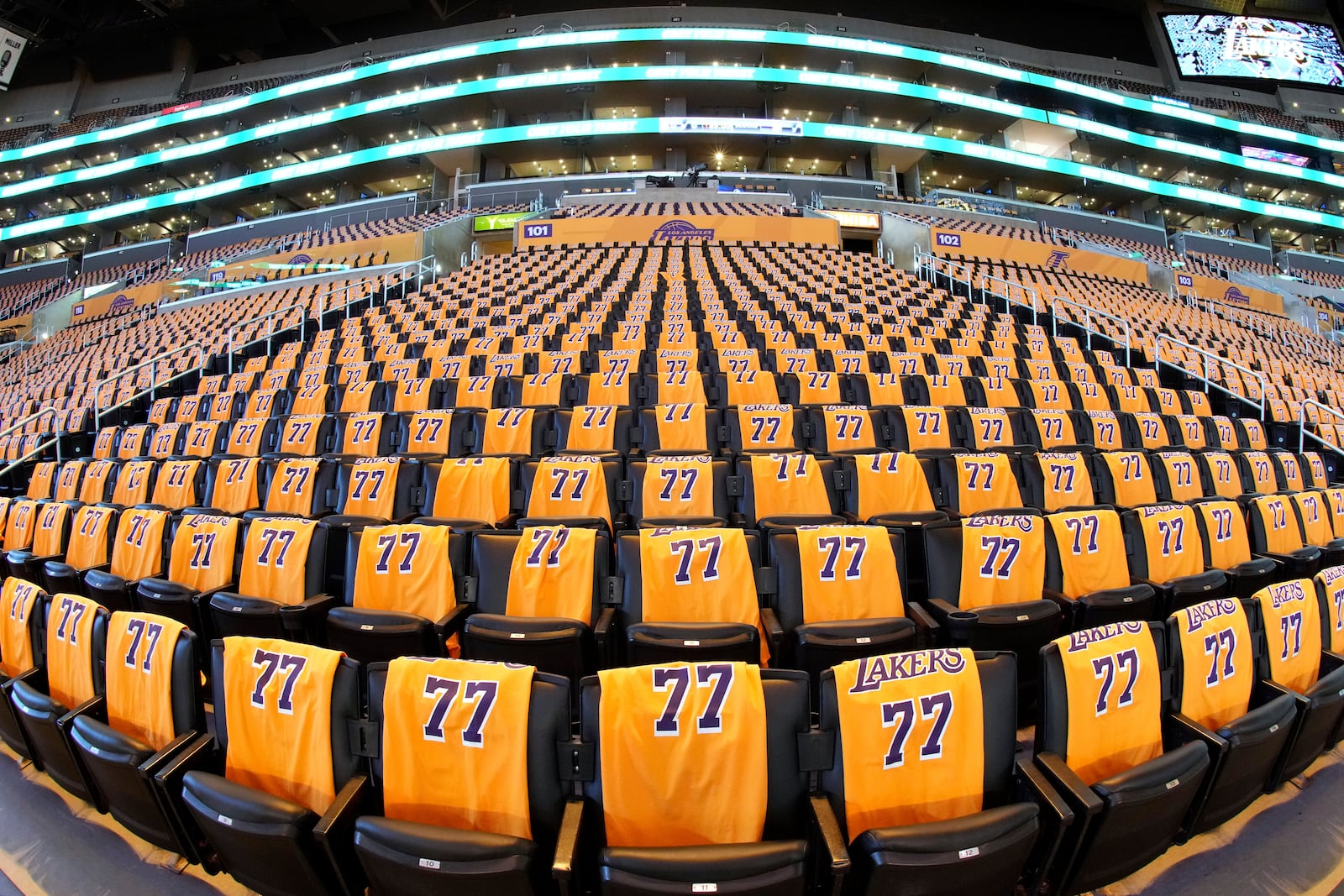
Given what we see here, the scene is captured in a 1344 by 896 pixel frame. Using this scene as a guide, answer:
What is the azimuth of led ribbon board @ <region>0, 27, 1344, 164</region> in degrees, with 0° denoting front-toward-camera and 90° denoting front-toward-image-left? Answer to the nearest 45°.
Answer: approximately 0°

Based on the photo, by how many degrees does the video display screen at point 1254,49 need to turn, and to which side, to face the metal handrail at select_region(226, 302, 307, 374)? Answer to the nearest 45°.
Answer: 0° — it already faces it

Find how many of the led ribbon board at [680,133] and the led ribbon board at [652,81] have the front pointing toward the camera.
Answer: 2

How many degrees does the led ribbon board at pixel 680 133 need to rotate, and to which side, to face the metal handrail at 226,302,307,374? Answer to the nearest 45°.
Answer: approximately 45° to its right

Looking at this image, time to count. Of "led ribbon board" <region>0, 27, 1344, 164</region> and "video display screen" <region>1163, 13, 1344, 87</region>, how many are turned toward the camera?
2

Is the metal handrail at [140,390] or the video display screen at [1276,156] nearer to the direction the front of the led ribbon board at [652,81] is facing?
the metal handrail

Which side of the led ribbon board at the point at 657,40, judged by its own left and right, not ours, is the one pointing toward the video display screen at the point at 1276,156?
left
